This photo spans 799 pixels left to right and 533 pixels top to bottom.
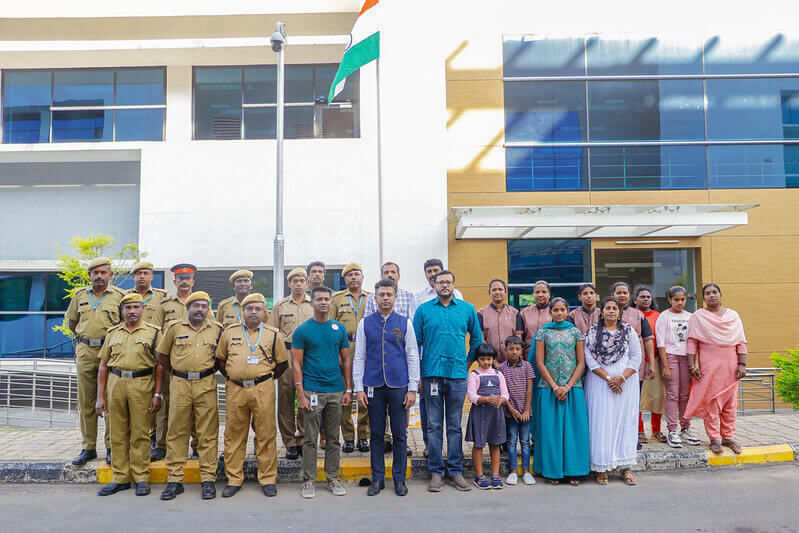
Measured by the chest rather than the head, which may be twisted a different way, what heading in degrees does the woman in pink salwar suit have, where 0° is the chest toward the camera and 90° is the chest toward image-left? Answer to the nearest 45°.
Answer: approximately 0°

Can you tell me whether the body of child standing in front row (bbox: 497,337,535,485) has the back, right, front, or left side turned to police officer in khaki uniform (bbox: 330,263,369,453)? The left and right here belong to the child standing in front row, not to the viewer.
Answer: right

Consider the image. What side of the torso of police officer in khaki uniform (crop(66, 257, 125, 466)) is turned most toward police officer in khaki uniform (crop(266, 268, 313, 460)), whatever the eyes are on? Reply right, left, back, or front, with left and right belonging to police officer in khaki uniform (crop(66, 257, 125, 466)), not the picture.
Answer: left

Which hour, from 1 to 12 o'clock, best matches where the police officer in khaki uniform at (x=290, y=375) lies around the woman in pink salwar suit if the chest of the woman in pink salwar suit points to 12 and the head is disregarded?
The police officer in khaki uniform is roughly at 2 o'clock from the woman in pink salwar suit.

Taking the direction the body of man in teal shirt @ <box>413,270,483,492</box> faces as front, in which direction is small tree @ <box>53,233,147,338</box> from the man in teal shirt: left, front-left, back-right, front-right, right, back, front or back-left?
back-right

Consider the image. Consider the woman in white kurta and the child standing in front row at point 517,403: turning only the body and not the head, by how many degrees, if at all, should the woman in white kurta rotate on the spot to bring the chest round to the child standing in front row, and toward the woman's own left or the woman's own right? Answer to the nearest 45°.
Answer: approximately 90° to the woman's own right

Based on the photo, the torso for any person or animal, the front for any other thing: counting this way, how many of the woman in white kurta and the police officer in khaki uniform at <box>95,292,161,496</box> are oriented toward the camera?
2
